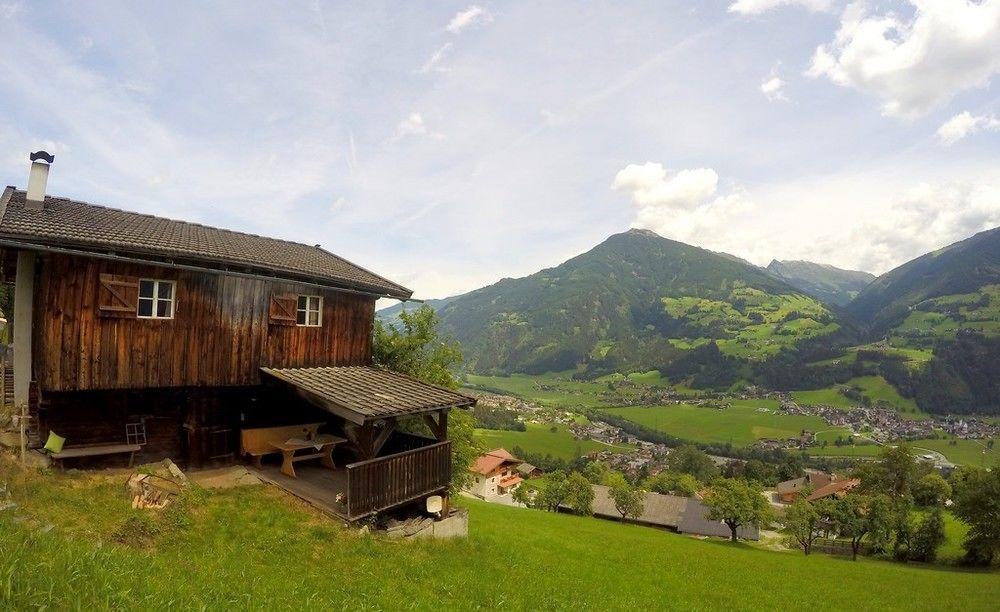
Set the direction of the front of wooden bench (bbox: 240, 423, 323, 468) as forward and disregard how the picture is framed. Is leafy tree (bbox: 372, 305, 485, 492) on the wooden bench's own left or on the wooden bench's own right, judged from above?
on the wooden bench's own left

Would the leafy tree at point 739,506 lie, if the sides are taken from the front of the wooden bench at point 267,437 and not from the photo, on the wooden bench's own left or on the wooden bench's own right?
on the wooden bench's own left

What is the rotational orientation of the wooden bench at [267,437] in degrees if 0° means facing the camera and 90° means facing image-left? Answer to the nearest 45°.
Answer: approximately 315°

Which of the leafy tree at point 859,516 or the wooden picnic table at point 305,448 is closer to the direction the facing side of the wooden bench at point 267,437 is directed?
the wooden picnic table

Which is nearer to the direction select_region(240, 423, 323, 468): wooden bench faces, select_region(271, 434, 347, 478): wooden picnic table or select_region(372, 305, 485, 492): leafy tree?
the wooden picnic table

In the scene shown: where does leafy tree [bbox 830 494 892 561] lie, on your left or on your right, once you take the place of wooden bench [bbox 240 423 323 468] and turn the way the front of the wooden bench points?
on your left

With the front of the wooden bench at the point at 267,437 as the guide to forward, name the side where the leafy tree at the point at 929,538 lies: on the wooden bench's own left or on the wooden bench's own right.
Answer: on the wooden bench's own left
